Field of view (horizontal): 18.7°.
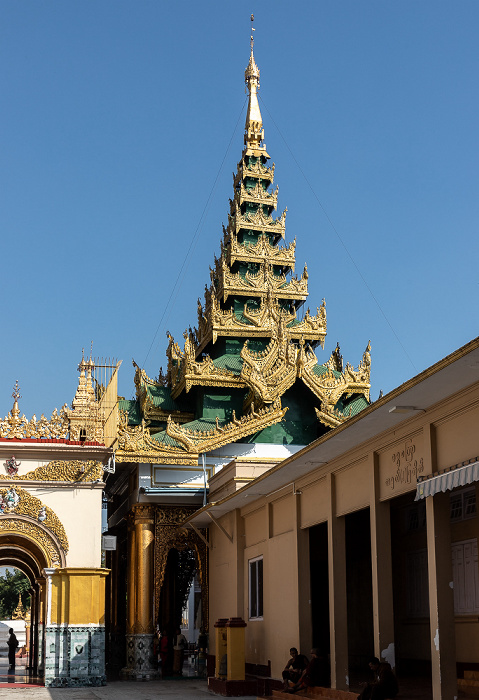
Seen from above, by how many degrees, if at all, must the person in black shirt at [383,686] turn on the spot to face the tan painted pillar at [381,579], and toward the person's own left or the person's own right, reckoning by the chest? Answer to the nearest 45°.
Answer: approximately 90° to the person's own right

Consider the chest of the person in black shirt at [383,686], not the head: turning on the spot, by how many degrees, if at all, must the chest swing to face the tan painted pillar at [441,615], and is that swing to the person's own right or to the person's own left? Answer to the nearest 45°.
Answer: approximately 135° to the person's own left

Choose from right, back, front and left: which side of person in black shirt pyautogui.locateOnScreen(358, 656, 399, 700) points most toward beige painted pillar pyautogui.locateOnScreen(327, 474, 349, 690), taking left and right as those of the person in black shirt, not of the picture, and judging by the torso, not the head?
right

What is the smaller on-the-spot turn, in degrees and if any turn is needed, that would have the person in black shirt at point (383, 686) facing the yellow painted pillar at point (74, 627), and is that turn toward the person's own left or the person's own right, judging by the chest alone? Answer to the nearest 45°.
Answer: approximately 45° to the person's own right

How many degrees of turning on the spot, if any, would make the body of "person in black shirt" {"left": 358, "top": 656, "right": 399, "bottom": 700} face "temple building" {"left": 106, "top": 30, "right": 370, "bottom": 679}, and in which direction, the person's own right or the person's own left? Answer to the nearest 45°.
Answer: approximately 90° to the person's own right

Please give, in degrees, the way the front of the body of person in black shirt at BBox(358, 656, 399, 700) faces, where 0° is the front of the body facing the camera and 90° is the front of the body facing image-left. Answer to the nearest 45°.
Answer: approximately 90°

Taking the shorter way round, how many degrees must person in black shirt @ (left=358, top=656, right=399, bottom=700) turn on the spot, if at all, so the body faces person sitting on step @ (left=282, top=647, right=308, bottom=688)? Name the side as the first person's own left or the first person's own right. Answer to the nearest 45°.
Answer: approximately 90° to the first person's own right

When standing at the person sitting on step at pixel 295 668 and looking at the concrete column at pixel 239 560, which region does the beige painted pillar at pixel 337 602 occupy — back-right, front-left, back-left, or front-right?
back-right
